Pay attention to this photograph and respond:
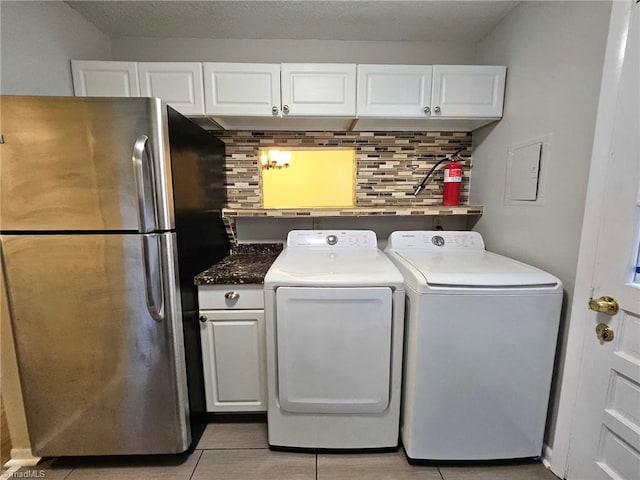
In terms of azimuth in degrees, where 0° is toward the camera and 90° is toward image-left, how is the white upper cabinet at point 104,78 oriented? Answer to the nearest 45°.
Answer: approximately 0°

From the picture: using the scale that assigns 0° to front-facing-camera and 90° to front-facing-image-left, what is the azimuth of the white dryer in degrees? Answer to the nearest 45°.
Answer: approximately 0°

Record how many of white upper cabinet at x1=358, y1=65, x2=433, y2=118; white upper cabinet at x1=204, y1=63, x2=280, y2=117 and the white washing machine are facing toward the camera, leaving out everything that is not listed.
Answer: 3

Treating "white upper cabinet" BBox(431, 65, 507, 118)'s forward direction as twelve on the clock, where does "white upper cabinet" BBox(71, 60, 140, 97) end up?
"white upper cabinet" BBox(71, 60, 140, 97) is roughly at 2 o'clock from "white upper cabinet" BBox(431, 65, 507, 118).

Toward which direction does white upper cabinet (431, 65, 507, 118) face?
toward the camera

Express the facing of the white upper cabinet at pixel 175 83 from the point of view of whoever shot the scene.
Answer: facing the viewer

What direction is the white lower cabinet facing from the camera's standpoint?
toward the camera
